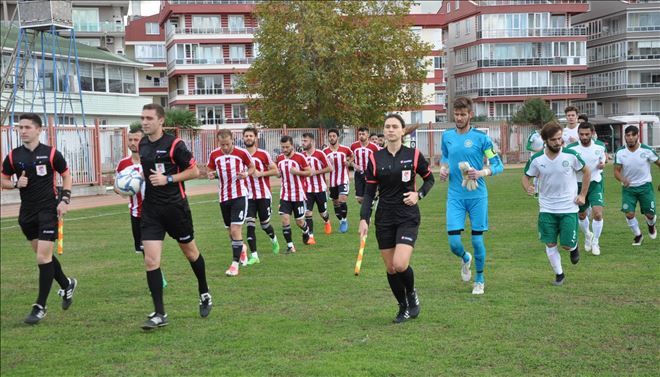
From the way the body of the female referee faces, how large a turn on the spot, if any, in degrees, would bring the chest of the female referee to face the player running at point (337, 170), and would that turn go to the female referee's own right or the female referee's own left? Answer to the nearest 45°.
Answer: approximately 180°

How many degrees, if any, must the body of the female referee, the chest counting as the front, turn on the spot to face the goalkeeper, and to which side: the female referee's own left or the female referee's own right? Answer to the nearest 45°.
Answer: approximately 135° to the female referee's own left

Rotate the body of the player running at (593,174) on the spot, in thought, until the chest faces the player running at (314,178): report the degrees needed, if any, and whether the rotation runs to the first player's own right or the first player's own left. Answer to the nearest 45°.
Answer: approximately 90° to the first player's own right

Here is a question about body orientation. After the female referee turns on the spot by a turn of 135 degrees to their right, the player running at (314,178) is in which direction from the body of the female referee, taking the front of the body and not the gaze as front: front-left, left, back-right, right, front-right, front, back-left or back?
front-right

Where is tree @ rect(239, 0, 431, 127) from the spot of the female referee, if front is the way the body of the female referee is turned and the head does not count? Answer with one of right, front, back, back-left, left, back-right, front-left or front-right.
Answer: back

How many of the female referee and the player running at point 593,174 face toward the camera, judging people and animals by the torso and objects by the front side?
2

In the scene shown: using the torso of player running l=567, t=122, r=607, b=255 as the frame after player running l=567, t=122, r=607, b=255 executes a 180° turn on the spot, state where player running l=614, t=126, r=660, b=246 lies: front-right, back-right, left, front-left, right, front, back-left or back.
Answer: front-right

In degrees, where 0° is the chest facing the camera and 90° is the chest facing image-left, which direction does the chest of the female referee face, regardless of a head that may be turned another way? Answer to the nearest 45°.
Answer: approximately 0°

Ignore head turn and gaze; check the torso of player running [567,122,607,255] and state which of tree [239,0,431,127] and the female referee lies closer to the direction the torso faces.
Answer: the female referee

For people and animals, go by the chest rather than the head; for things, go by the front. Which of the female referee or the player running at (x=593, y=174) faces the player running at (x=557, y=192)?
the player running at (x=593, y=174)

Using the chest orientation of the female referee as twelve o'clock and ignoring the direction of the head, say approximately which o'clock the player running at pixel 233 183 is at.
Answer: The player running is roughly at 5 o'clock from the female referee.
